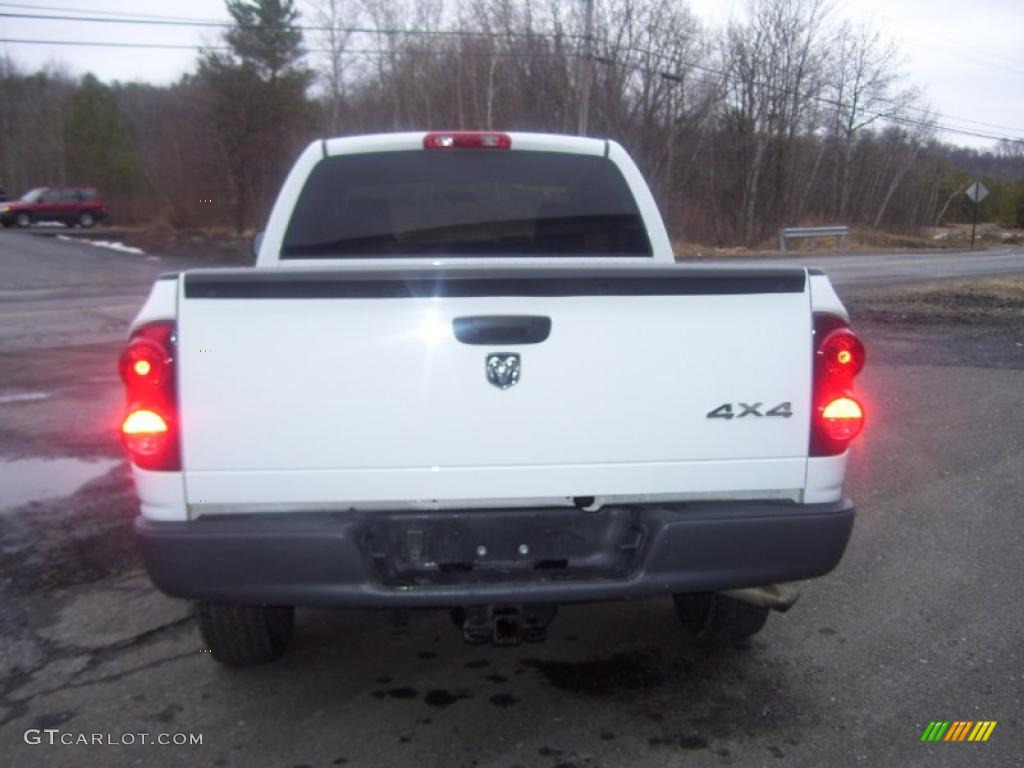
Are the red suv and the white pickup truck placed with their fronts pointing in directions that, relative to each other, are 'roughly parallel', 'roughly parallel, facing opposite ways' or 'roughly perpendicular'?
roughly perpendicular

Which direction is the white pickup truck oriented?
away from the camera

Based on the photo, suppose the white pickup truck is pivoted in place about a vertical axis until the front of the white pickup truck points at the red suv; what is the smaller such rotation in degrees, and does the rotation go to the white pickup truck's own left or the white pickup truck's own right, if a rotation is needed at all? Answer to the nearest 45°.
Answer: approximately 45° to the white pickup truck's own left

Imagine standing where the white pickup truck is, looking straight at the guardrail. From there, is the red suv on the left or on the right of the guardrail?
left

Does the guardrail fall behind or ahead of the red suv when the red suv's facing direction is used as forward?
behind

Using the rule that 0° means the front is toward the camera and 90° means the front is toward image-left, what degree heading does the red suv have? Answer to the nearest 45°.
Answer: approximately 90°

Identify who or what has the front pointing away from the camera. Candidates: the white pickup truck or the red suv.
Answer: the white pickup truck

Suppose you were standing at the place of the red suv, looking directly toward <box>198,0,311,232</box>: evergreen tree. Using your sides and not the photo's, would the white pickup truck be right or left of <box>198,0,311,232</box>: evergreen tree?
right

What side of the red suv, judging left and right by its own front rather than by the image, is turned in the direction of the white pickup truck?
left

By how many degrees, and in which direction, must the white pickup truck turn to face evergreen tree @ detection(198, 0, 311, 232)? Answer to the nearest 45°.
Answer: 0° — it already faces it
